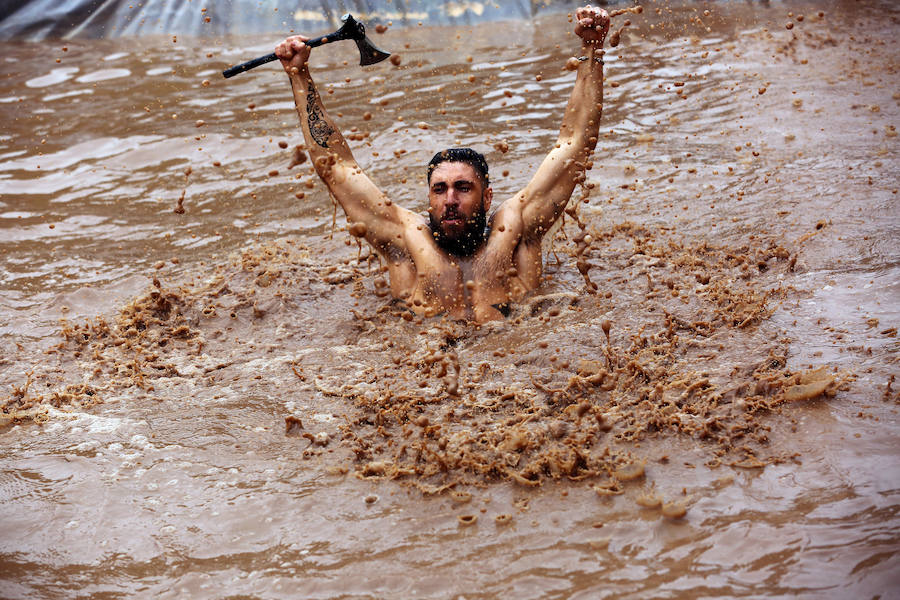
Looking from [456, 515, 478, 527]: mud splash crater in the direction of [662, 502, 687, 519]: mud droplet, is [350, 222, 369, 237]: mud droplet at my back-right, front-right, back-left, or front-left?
back-left

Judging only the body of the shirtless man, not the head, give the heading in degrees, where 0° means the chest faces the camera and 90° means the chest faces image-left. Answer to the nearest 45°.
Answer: approximately 0°

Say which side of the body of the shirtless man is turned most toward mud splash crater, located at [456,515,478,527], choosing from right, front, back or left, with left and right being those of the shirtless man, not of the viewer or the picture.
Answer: front

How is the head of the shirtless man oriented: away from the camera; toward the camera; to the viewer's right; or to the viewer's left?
toward the camera

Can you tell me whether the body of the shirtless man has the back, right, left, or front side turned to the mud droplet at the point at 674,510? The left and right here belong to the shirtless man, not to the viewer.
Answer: front

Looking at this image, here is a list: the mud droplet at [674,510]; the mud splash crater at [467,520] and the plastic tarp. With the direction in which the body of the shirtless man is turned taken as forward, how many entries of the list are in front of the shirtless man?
2

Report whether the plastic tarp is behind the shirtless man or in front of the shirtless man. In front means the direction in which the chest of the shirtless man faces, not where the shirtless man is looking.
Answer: behind

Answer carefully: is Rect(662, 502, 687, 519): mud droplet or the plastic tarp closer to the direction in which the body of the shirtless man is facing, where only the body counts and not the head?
the mud droplet

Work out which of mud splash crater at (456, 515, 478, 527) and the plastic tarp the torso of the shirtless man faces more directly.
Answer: the mud splash crater
